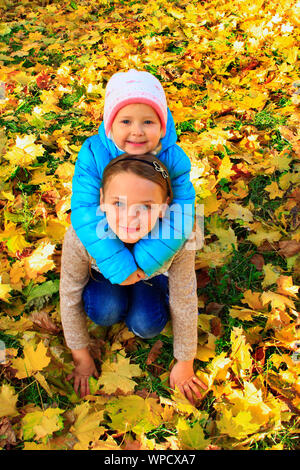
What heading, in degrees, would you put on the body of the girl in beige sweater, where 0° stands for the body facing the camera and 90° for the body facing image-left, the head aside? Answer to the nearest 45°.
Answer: approximately 0°

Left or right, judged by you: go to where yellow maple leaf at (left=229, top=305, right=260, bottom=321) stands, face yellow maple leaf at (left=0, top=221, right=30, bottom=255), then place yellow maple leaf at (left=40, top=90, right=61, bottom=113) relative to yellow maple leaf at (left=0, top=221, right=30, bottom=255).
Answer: right
